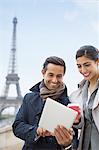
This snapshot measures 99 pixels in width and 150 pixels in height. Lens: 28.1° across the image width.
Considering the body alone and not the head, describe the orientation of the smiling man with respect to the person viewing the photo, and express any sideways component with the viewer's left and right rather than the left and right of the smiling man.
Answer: facing the viewer and to the right of the viewer

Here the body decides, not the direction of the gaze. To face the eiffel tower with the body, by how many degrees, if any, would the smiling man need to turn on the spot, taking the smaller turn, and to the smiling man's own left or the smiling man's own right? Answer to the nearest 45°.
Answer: approximately 135° to the smiling man's own left
